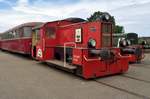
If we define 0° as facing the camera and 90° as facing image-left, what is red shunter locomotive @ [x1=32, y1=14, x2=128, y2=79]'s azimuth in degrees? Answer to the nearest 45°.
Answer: approximately 315°
